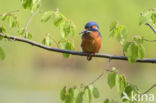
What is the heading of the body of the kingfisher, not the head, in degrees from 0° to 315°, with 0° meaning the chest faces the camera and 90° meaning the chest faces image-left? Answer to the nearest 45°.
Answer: approximately 0°

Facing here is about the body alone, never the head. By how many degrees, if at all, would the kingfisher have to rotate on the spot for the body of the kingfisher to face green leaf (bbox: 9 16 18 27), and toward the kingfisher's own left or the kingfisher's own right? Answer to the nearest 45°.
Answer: approximately 45° to the kingfisher's own right
